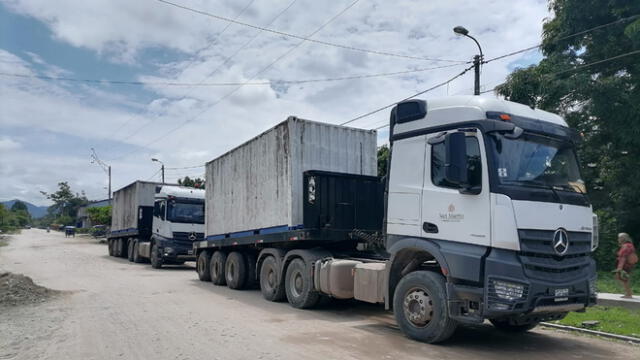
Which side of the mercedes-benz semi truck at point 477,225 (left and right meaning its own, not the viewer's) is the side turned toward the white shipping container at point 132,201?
back

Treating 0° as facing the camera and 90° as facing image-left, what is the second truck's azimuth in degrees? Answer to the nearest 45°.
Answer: approximately 315°

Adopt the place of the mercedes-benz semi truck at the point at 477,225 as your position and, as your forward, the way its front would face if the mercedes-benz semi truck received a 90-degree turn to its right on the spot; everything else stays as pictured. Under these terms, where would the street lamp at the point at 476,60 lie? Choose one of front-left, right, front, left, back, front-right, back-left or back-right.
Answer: back-right

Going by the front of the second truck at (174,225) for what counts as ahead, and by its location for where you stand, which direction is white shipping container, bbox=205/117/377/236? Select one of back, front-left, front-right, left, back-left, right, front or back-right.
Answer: front-right
